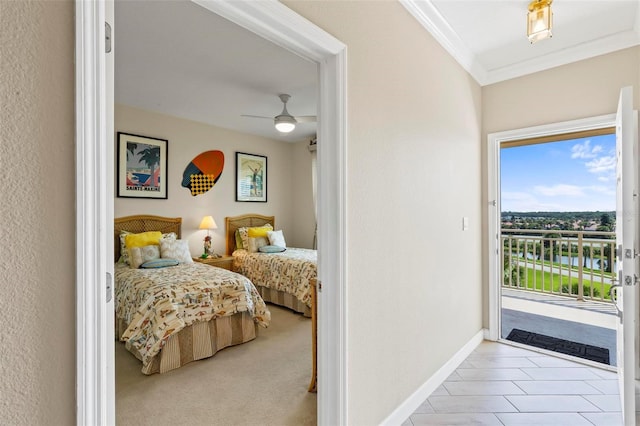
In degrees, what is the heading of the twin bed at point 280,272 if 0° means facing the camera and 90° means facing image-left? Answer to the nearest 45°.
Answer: approximately 315°

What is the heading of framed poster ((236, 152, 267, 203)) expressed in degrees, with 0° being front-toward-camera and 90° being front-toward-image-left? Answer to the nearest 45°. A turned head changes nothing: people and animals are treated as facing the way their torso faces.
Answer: approximately 315°

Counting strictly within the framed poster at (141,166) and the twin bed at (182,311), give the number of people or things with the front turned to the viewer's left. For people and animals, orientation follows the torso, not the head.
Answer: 0

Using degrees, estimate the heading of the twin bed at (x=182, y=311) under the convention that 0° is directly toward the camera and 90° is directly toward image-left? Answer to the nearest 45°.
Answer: approximately 315°

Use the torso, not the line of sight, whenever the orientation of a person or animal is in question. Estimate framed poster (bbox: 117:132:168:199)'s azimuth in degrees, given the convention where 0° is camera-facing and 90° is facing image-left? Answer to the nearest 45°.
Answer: approximately 315°

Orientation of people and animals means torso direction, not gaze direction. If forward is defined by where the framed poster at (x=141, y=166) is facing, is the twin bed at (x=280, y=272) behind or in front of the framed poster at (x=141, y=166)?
in front

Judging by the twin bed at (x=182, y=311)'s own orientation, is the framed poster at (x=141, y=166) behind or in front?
behind

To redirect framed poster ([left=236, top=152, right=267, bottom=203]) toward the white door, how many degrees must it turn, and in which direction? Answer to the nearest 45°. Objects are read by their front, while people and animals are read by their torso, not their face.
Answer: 0° — it already faces it

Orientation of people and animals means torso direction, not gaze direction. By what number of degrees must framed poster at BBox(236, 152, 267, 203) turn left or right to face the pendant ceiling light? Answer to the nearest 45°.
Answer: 0° — it already faces it

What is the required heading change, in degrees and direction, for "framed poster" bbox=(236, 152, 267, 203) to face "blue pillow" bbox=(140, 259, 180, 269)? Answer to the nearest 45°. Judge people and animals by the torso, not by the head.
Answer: approximately 90° to its right

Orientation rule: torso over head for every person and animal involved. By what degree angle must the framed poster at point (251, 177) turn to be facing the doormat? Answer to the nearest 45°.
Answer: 0° — it already faces it

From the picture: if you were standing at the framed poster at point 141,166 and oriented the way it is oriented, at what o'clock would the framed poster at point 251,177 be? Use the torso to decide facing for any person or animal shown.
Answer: the framed poster at point 251,177 is roughly at 10 o'clock from the framed poster at point 141,166.

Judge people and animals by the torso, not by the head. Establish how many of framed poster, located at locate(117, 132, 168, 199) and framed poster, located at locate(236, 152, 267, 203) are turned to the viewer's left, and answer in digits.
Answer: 0
